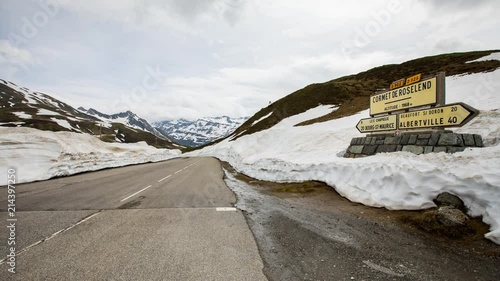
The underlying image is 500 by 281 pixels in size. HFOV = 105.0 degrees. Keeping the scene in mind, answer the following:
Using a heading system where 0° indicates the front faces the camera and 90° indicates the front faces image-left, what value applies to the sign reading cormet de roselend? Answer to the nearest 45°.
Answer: approximately 45°

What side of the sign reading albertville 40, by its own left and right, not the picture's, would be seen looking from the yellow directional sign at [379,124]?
right

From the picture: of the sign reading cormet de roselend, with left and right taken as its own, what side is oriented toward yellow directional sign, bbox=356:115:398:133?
right
